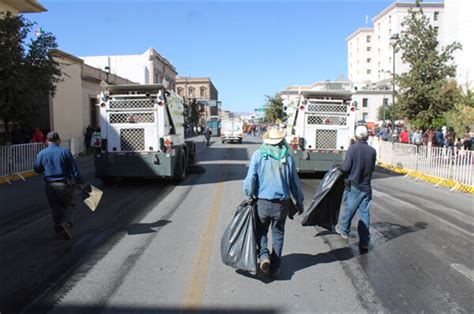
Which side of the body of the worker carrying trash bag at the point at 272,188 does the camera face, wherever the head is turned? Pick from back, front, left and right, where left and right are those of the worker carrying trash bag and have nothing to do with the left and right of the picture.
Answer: back

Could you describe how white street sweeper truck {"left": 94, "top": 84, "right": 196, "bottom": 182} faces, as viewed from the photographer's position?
facing away from the viewer

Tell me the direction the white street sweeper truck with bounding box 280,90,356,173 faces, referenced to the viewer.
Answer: facing away from the viewer

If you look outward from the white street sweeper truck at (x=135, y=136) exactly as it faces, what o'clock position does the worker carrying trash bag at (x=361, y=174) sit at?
The worker carrying trash bag is roughly at 5 o'clock from the white street sweeper truck.

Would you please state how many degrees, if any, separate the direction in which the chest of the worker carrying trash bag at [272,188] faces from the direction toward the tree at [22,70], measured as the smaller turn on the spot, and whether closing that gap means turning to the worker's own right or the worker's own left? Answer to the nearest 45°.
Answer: approximately 45° to the worker's own left

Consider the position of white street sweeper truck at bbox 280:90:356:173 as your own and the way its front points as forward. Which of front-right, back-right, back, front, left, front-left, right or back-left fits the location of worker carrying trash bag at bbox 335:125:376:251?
back

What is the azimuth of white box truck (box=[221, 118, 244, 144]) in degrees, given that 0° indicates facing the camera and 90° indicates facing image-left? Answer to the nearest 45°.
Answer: approximately 180°

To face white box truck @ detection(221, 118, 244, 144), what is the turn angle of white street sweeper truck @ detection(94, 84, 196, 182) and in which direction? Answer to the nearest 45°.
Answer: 0° — it already faces it

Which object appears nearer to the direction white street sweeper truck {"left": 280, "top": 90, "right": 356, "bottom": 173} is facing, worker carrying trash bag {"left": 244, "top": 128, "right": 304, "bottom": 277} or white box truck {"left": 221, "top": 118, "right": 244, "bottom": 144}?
the white box truck
